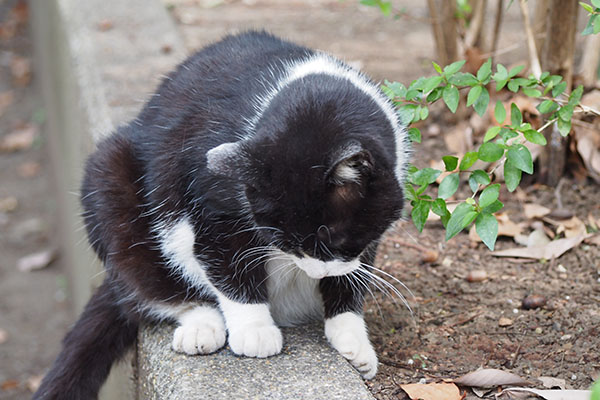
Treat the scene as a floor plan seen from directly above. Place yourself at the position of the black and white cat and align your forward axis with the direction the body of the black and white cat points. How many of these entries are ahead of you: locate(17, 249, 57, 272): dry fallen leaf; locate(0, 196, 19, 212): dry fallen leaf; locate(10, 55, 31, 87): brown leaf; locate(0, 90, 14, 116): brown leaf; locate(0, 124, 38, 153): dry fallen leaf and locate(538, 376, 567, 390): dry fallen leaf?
1

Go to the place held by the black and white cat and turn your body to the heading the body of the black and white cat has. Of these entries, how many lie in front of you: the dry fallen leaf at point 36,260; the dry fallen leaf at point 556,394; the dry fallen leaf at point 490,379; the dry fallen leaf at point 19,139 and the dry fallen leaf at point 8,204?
2

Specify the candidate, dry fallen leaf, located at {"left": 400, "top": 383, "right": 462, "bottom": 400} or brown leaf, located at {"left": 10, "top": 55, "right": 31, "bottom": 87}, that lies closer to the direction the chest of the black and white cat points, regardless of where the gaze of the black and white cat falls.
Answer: the dry fallen leaf

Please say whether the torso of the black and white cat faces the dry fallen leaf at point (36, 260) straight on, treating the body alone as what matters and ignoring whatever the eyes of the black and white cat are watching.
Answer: no

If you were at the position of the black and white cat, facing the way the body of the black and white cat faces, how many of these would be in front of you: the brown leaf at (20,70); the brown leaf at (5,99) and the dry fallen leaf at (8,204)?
0

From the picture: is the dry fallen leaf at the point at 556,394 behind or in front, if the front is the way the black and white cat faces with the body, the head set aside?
in front

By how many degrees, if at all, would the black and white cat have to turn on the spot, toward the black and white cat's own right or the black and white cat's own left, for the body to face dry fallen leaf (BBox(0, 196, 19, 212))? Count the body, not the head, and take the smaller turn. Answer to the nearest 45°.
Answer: approximately 180°

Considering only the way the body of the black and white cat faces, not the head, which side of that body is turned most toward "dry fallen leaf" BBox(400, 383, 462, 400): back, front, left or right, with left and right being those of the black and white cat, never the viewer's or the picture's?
front

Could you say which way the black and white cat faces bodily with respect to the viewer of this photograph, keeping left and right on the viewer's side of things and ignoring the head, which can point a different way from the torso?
facing the viewer and to the right of the viewer

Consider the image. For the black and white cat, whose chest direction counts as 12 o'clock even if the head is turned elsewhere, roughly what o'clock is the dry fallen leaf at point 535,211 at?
The dry fallen leaf is roughly at 10 o'clock from the black and white cat.

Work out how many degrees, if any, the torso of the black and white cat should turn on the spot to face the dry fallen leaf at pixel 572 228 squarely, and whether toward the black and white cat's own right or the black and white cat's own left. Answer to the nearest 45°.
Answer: approximately 45° to the black and white cat's own left

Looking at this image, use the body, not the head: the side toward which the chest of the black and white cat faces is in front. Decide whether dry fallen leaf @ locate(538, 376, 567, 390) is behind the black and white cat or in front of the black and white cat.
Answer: in front

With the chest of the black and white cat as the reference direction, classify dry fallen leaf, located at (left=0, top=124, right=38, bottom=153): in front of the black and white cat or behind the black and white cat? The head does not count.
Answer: behind

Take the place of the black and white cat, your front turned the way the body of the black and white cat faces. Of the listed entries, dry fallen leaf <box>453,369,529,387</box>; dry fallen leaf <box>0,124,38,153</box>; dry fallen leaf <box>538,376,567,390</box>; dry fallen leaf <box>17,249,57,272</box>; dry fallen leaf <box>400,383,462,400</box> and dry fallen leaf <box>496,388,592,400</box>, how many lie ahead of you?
4

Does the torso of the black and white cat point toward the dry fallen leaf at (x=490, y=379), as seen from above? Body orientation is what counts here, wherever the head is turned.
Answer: yes

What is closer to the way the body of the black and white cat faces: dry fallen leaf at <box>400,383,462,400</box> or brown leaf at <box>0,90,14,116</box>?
the dry fallen leaf
